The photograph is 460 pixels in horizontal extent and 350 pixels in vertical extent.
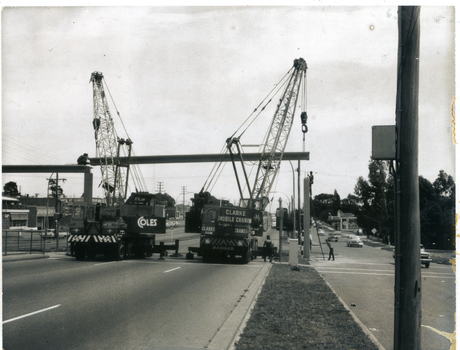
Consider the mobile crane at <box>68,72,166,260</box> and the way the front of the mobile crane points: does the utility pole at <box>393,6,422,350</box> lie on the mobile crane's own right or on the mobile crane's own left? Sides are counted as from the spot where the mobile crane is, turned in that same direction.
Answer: on the mobile crane's own left

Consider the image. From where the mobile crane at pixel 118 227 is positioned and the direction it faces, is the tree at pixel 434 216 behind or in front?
behind

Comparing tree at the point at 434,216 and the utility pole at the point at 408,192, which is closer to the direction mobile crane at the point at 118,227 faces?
the utility pole

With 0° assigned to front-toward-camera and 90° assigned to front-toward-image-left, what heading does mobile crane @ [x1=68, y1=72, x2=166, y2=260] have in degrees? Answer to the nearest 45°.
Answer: approximately 45°
